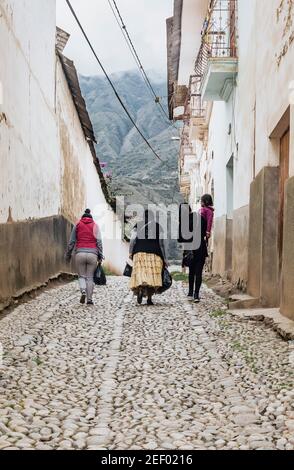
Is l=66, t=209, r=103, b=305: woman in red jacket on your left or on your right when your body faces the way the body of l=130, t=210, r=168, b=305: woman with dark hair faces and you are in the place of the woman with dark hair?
on your left

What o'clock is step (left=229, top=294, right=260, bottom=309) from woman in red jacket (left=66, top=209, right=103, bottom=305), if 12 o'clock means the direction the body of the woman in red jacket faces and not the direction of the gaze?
The step is roughly at 4 o'clock from the woman in red jacket.

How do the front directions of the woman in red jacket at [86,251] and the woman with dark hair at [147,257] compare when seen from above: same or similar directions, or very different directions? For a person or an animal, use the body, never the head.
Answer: same or similar directions

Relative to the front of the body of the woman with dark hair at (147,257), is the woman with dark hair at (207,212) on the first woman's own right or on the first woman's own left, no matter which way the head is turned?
on the first woman's own right

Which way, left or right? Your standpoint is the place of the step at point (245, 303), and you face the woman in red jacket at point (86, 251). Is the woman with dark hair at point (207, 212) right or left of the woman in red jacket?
right

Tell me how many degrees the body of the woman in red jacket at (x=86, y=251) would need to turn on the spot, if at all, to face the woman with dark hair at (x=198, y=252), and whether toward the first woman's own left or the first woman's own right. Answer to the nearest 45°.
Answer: approximately 90° to the first woman's own right

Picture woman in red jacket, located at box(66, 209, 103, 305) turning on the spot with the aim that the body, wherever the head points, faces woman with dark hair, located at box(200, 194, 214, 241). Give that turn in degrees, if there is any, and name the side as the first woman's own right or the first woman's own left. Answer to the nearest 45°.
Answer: approximately 90° to the first woman's own right

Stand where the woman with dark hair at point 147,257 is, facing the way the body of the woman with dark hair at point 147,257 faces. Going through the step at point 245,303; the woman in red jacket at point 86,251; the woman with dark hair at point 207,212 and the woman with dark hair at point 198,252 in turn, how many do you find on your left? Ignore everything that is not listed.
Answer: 1

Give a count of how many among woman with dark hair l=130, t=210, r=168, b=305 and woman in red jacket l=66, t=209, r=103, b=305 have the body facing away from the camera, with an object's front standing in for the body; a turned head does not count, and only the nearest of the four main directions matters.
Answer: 2

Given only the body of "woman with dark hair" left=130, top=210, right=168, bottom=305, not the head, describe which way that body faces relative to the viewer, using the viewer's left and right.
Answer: facing away from the viewer

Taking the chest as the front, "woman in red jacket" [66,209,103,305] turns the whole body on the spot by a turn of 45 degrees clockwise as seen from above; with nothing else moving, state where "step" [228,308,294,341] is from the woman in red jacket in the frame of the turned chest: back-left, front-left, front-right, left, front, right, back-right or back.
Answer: right

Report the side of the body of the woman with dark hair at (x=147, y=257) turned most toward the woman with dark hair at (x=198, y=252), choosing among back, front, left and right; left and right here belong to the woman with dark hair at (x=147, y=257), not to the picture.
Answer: right

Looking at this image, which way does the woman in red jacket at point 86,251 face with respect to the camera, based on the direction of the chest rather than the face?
away from the camera

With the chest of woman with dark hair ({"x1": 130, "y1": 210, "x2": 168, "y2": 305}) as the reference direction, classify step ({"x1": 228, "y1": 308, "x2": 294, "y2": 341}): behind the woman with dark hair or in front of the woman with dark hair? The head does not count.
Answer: behind

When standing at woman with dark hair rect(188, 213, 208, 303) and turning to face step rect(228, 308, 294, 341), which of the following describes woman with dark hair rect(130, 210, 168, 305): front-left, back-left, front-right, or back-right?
back-right
